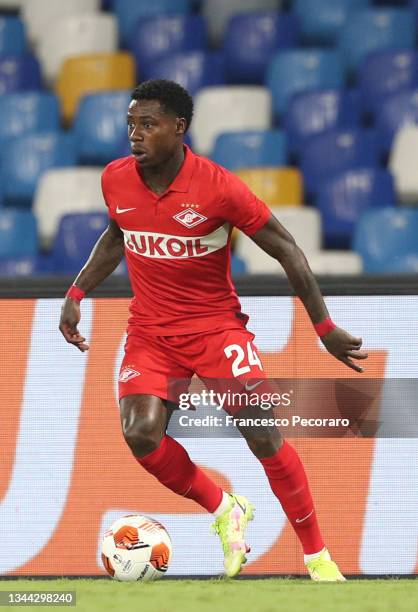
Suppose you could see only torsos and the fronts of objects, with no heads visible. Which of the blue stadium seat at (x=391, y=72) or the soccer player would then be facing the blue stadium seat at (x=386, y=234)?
the blue stadium seat at (x=391, y=72)

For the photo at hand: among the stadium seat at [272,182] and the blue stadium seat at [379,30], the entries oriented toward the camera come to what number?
2

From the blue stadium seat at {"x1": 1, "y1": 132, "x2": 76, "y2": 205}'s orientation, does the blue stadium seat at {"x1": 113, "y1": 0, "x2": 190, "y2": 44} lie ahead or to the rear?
to the rear

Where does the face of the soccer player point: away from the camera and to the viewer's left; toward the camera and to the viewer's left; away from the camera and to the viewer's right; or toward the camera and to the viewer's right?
toward the camera and to the viewer's left

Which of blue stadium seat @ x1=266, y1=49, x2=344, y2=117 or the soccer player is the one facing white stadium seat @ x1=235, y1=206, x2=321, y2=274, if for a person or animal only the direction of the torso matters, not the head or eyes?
the blue stadium seat

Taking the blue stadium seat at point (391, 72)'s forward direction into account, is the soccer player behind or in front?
in front

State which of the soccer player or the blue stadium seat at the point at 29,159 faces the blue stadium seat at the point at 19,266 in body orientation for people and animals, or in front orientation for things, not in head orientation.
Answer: the blue stadium seat at the point at 29,159

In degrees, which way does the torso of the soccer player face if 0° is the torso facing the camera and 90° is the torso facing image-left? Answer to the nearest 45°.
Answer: approximately 45°

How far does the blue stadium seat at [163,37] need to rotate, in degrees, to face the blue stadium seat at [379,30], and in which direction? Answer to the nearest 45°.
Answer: approximately 90° to its left

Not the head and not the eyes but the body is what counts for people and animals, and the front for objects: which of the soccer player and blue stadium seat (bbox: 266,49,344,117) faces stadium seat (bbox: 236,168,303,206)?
the blue stadium seat
